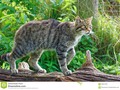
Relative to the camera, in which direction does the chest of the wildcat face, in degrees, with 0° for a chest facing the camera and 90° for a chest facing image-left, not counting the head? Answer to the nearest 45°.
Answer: approximately 270°
